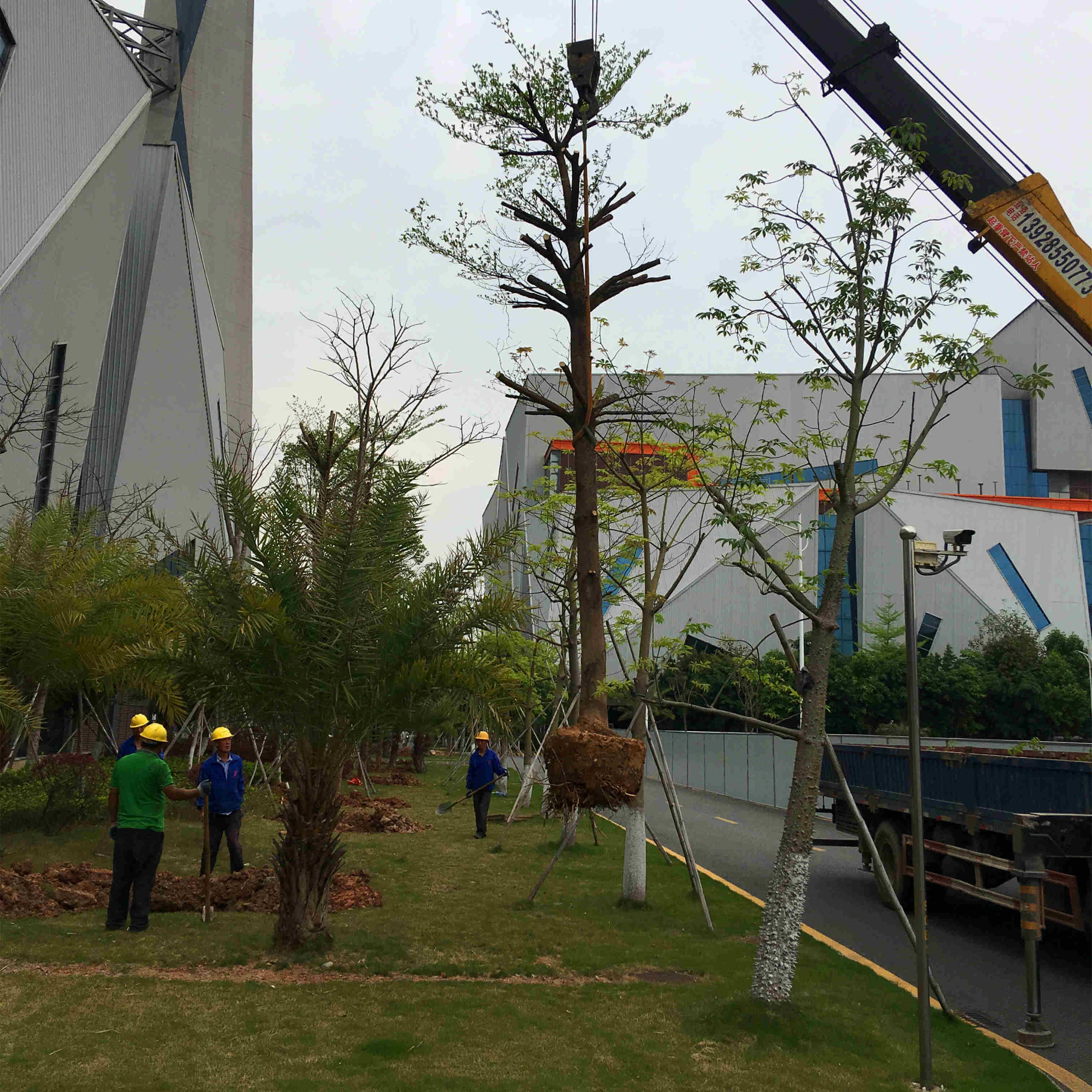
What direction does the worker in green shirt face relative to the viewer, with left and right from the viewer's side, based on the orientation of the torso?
facing away from the viewer and to the right of the viewer

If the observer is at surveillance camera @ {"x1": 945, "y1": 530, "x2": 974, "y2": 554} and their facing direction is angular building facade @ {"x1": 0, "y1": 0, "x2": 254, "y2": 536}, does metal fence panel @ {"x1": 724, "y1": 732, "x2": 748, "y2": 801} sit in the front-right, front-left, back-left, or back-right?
front-right

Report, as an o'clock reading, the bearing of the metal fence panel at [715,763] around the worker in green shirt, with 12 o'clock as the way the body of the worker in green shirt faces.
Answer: The metal fence panel is roughly at 12 o'clock from the worker in green shirt.

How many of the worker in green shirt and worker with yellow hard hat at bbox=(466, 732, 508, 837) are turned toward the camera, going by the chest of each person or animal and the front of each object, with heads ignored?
1

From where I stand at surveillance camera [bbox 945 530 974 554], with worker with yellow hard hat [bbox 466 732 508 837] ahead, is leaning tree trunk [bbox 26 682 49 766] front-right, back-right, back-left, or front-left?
front-left

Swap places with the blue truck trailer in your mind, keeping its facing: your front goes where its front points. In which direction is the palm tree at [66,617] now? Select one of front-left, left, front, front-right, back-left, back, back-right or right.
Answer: back-right

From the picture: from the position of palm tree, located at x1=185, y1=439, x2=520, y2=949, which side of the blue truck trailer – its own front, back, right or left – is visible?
right

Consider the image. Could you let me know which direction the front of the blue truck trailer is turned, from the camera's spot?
facing the viewer and to the right of the viewer

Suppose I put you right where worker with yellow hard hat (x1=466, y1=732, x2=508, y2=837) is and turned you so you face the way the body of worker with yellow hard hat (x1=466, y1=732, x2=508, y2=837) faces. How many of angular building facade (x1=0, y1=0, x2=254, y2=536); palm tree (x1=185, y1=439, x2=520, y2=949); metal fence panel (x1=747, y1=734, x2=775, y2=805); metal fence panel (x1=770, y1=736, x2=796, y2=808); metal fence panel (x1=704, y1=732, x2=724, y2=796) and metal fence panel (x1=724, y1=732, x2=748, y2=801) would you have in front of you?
1

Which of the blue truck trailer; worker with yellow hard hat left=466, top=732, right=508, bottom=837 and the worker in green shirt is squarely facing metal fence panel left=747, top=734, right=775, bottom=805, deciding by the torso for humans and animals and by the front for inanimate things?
the worker in green shirt

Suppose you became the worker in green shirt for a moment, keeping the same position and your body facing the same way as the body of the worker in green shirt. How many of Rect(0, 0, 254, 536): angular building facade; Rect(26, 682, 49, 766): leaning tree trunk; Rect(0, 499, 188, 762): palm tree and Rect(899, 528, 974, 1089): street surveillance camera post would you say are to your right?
1

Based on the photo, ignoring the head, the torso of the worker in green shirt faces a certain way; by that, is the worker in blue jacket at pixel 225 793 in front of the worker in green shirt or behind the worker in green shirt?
in front

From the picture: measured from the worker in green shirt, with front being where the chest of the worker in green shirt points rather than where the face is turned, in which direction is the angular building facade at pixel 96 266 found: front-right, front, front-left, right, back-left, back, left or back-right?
front-left

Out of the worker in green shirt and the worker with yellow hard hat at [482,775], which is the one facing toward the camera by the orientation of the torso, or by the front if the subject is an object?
the worker with yellow hard hat

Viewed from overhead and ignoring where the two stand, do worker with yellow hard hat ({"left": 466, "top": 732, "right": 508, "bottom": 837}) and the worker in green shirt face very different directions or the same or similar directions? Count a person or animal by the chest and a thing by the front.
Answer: very different directions

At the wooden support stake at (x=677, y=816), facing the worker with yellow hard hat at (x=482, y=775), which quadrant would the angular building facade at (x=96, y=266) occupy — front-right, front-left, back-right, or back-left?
front-left

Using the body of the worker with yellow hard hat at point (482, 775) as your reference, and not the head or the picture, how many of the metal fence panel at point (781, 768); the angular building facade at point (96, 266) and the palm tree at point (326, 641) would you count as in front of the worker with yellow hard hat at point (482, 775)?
1

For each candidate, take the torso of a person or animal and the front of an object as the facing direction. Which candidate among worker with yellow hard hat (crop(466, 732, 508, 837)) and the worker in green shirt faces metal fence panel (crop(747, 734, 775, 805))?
the worker in green shirt

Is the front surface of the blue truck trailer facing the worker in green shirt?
no

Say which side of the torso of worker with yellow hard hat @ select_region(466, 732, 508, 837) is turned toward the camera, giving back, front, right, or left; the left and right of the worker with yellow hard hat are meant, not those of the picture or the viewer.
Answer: front

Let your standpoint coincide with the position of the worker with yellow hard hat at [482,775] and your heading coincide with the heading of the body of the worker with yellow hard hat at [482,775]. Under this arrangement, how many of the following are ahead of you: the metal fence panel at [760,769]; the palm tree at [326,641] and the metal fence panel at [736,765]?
1

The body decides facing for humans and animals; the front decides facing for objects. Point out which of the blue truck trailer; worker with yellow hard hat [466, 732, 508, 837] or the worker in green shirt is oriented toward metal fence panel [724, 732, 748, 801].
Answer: the worker in green shirt

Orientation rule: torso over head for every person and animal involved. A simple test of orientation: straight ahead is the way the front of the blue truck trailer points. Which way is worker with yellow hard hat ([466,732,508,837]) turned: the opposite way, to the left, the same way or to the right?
the same way
